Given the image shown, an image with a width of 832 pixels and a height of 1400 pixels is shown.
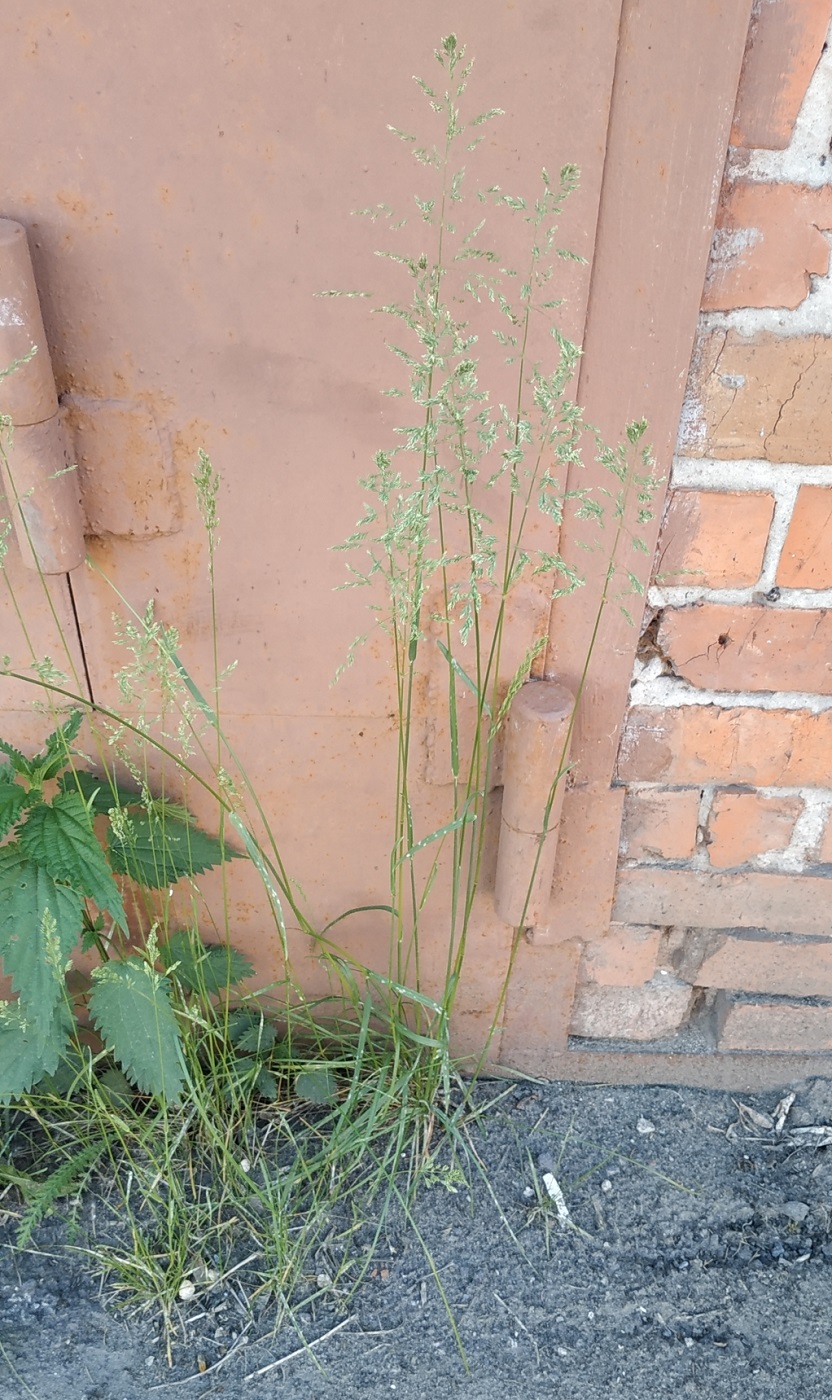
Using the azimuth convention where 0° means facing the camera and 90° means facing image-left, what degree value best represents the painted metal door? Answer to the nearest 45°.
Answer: approximately 0°
